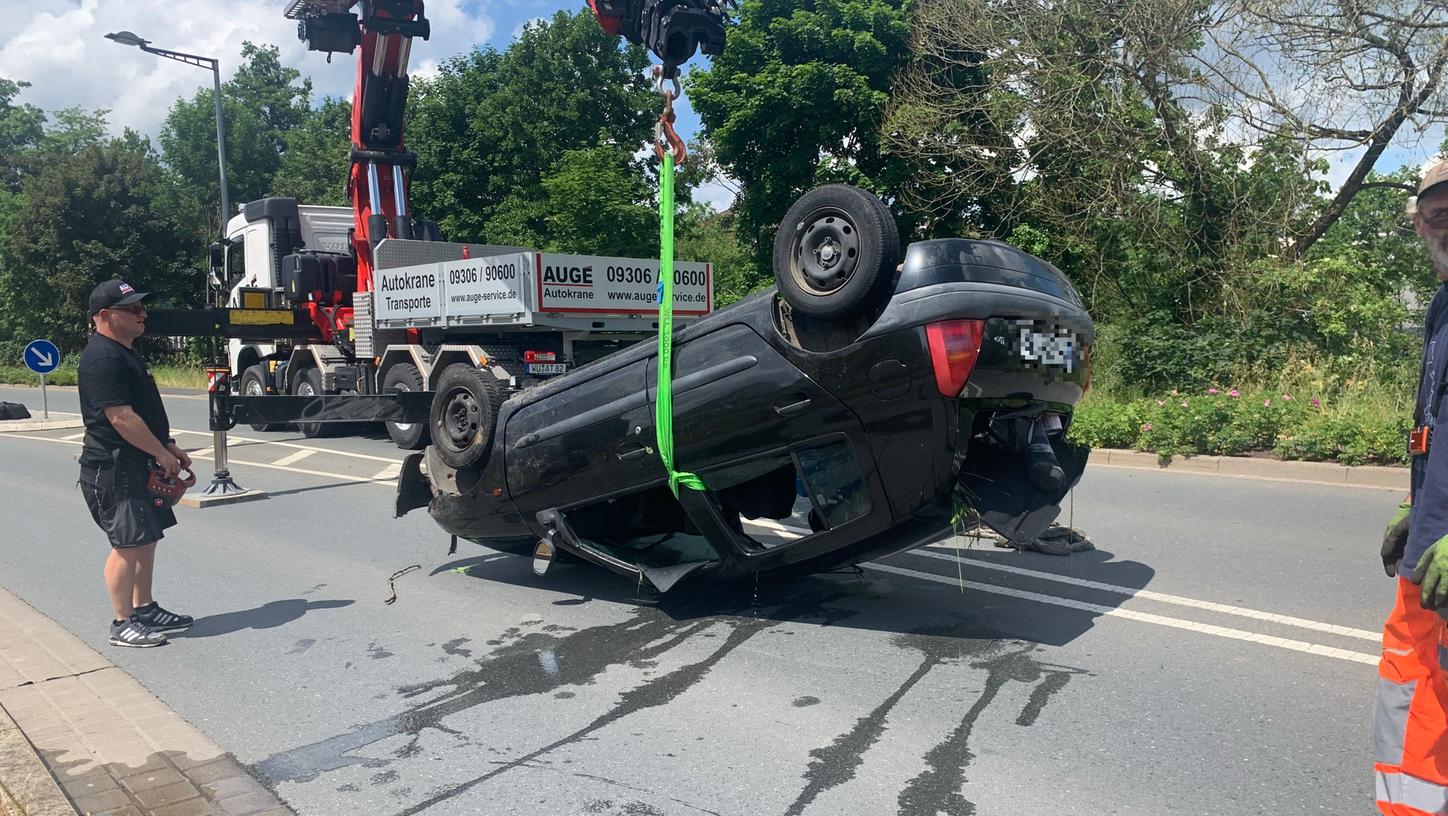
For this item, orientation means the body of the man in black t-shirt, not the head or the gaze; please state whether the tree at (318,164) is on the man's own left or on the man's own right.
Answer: on the man's own left

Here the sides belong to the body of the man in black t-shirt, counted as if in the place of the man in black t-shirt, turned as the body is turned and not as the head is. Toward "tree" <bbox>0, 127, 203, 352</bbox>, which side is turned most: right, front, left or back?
left

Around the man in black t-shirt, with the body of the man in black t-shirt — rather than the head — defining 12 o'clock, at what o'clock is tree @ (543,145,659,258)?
The tree is roughly at 10 o'clock from the man in black t-shirt.

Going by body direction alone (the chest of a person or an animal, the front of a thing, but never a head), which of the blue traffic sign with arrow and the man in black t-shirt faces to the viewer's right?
the man in black t-shirt

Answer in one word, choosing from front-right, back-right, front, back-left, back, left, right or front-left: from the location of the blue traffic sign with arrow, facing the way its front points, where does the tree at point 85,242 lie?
back

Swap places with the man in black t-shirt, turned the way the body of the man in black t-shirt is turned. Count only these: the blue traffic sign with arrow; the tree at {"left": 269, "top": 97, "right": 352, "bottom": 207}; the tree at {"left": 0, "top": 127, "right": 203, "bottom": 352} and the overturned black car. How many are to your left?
3

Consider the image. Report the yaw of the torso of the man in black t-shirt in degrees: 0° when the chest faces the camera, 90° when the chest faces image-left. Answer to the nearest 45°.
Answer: approximately 270°

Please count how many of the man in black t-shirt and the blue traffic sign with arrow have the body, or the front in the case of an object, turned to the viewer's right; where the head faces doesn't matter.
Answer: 1

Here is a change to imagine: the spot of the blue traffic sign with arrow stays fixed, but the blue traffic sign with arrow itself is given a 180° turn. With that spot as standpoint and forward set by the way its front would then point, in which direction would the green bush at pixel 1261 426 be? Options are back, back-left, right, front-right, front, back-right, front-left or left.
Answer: back-right

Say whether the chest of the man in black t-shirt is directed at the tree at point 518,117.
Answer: no

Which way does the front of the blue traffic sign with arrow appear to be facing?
toward the camera

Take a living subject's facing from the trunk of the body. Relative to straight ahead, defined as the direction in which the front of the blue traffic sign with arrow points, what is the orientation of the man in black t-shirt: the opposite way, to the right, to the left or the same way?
to the left

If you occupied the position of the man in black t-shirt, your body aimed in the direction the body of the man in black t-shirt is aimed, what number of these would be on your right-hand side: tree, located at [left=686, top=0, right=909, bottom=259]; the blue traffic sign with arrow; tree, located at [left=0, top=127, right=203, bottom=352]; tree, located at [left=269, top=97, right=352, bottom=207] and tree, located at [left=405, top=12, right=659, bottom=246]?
0

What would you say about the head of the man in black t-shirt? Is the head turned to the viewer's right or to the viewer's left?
to the viewer's right

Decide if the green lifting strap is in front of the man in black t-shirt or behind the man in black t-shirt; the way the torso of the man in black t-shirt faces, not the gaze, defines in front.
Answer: in front

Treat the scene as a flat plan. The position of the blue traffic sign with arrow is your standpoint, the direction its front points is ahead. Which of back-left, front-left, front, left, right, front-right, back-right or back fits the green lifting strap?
front

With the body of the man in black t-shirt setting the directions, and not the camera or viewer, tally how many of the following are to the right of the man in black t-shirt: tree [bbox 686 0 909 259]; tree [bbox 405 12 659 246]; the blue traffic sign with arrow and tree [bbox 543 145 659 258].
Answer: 0

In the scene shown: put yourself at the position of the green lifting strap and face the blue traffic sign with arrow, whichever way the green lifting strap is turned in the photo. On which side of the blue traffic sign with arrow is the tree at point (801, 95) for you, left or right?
right
